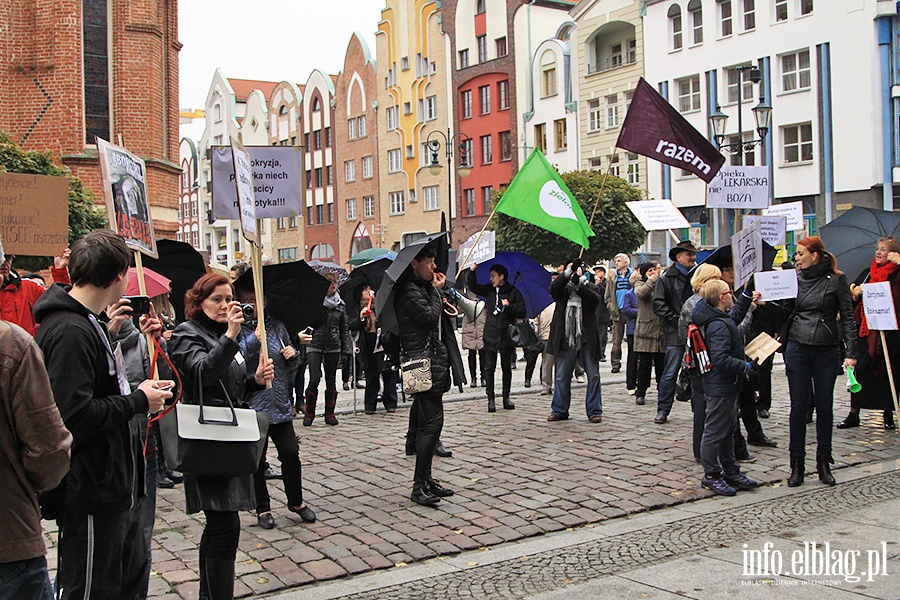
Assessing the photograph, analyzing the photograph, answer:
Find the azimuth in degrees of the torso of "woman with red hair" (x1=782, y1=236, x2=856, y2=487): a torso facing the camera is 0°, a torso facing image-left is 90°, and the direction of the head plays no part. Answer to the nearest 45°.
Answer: approximately 45°

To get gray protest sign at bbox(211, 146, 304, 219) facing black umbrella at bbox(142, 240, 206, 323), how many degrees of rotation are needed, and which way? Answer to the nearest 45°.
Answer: approximately 45° to its right

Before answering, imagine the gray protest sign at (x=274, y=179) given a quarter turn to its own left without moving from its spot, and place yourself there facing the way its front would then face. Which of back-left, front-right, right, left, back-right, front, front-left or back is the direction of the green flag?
front

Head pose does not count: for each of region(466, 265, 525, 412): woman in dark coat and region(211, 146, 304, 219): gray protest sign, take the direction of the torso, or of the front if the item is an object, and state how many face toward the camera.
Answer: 2

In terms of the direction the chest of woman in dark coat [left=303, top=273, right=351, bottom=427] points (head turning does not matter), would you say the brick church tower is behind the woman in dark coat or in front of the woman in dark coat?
behind

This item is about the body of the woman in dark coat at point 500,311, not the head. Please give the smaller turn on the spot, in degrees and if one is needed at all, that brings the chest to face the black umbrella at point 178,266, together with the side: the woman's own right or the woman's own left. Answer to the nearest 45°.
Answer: approximately 45° to the woman's own right

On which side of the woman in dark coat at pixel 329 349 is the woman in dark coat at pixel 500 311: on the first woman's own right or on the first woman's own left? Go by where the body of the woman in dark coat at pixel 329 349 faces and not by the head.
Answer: on the first woman's own left

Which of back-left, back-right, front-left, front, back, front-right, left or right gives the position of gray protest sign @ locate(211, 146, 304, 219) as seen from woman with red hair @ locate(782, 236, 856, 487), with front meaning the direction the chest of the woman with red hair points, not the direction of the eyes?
front-right

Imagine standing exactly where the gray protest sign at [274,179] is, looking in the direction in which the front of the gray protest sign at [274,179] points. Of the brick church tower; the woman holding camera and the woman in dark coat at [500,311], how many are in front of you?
1

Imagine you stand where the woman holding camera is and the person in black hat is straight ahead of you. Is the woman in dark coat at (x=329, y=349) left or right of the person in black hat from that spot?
left

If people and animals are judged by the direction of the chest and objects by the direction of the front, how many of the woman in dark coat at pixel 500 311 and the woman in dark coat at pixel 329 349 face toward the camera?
2
